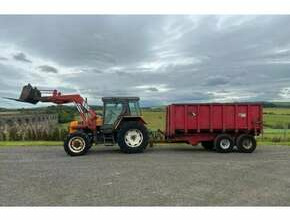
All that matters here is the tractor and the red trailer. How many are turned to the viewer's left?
2

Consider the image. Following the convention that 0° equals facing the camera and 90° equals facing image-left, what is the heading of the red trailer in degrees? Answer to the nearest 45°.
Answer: approximately 90°

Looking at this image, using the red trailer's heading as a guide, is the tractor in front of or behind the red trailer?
in front

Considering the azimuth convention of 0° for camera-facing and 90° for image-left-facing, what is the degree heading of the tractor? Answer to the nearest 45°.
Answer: approximately 90°

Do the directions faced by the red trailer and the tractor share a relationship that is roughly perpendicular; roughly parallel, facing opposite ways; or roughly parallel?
roughly parallel

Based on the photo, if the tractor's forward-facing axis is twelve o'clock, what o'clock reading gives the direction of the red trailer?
The red trailer is roughly at 6 o'clock from the tractor.
